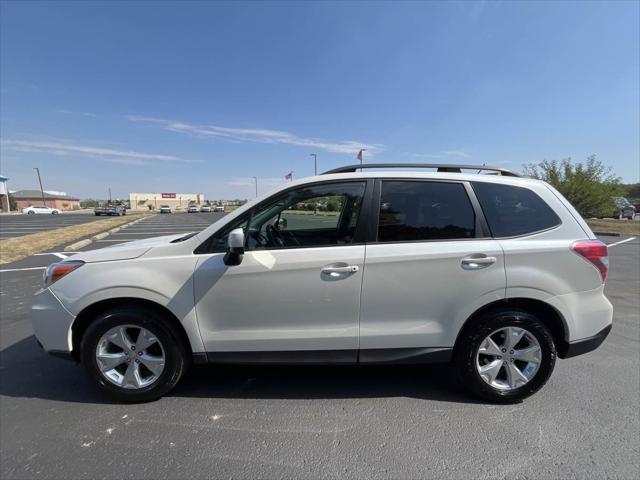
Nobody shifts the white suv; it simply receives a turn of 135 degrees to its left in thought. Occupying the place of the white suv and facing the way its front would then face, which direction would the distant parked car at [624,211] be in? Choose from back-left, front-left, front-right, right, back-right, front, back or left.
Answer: left

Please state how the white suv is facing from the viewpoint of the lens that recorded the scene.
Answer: facing to the left of the viewer
